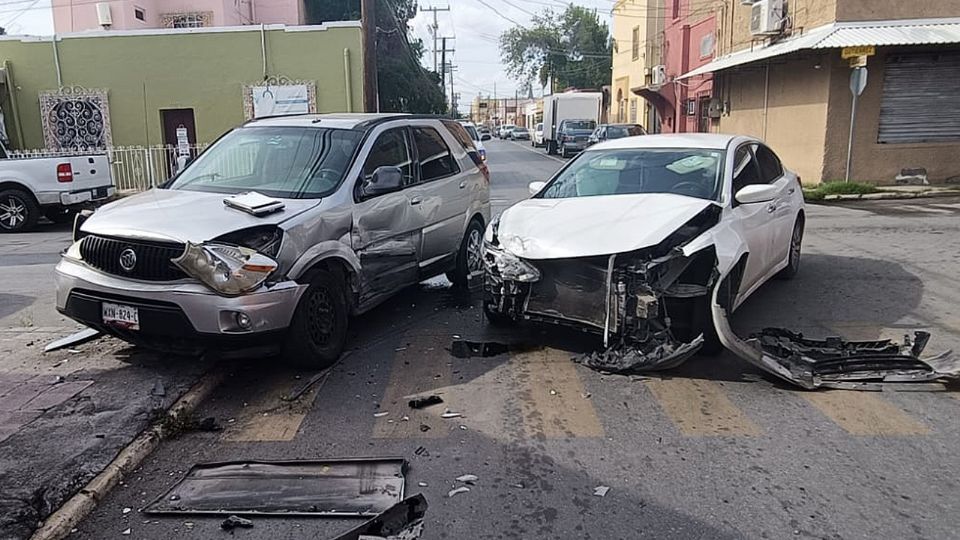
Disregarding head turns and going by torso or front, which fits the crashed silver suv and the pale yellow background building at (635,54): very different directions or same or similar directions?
same or similar directions

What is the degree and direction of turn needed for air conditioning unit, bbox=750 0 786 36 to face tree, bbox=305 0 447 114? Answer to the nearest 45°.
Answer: approximately 90° to its right

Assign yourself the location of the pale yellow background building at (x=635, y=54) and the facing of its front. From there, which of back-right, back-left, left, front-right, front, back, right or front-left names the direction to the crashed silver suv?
front-left

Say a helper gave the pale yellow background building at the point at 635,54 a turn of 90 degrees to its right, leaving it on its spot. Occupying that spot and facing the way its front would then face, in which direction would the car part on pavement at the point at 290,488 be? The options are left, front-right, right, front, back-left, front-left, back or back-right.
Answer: back-left

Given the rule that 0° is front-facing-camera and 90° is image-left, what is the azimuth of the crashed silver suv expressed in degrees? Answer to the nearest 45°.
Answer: approximately 45°

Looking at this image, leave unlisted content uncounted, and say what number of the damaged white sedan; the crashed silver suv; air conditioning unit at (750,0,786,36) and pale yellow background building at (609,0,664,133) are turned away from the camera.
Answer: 0

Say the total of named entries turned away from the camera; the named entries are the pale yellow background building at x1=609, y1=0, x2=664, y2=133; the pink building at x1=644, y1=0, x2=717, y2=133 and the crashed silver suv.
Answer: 0

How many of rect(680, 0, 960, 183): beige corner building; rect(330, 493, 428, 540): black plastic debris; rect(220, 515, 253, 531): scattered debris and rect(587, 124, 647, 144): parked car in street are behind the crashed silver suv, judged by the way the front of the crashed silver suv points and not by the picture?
2

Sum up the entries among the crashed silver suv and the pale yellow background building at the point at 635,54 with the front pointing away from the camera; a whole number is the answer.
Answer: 0

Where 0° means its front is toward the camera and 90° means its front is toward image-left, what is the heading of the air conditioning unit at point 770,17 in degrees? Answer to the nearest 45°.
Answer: approximately 45°

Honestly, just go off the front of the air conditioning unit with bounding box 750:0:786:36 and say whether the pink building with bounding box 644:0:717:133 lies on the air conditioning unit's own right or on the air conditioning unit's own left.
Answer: on the air conditioning unit's own right

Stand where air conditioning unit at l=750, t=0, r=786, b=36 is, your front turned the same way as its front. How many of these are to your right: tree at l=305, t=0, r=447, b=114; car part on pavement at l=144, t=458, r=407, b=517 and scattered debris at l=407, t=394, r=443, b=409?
1

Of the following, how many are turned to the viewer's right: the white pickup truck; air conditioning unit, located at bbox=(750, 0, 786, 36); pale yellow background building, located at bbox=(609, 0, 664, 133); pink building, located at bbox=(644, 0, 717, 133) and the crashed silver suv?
0

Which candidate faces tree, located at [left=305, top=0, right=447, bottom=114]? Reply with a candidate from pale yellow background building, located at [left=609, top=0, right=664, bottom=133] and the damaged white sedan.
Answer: the pale yellow background building

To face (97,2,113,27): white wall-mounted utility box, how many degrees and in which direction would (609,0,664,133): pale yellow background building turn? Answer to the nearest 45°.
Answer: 0° — it already faces it

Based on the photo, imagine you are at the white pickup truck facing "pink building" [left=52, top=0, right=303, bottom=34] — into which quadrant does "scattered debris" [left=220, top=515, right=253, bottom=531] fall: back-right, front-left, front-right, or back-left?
back-right

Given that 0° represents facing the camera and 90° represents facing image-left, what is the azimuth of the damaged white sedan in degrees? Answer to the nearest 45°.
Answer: approximately 45°

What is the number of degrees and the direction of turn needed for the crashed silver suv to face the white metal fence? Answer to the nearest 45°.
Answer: approximately 135° to its right

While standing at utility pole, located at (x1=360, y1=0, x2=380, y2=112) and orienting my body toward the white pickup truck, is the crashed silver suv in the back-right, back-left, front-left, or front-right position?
front-left

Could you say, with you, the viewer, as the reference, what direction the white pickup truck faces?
facing away from the viewer and to the left of the viewer

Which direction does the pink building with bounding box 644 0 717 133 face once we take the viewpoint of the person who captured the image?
facing the viewer and to the left of the viewer
